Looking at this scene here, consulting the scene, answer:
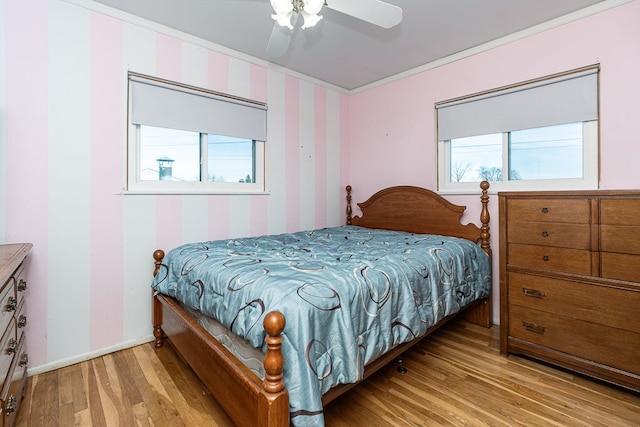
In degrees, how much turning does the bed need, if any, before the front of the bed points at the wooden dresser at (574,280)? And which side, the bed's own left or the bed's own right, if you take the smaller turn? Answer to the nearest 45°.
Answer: approximately 135° to the bed's own left

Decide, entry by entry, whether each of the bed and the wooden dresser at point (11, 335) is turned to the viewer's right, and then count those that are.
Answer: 1

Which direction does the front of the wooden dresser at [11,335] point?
to the viewer's right

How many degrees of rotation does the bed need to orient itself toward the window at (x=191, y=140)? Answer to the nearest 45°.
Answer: approximately 90° to its right

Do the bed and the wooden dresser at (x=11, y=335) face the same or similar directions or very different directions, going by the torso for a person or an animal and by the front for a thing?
very different directions

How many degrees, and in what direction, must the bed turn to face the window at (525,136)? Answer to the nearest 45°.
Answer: approximately 180°
